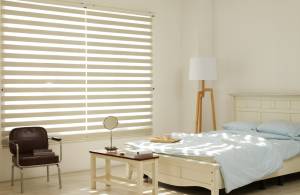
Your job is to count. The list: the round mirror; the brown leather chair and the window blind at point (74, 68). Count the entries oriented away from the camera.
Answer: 0

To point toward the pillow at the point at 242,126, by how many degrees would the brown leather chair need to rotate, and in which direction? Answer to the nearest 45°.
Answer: approximately 45° to its left

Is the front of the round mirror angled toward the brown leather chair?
no

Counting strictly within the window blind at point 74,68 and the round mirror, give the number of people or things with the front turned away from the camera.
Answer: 0

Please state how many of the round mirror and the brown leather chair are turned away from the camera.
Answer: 0

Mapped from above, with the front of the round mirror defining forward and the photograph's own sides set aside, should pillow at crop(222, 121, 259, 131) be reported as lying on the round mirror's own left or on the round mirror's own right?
on the round mirror's own left

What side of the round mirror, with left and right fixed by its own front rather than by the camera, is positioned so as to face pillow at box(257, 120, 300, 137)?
left

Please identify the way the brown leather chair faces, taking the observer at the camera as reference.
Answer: facing the viewer and to the right of the viewer

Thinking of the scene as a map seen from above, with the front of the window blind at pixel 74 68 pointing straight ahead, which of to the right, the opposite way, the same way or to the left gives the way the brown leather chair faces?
the same way

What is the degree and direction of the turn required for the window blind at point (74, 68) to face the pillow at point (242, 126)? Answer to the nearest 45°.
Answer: approximately 45° to its left

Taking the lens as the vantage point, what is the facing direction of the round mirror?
facing the viewer

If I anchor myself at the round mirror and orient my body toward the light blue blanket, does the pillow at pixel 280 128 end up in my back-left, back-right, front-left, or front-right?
front-left
